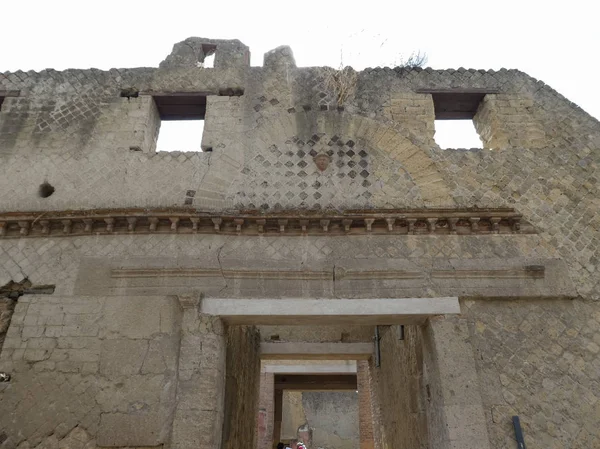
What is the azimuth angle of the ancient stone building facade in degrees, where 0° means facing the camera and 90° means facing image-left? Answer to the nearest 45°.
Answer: approximately 0°
